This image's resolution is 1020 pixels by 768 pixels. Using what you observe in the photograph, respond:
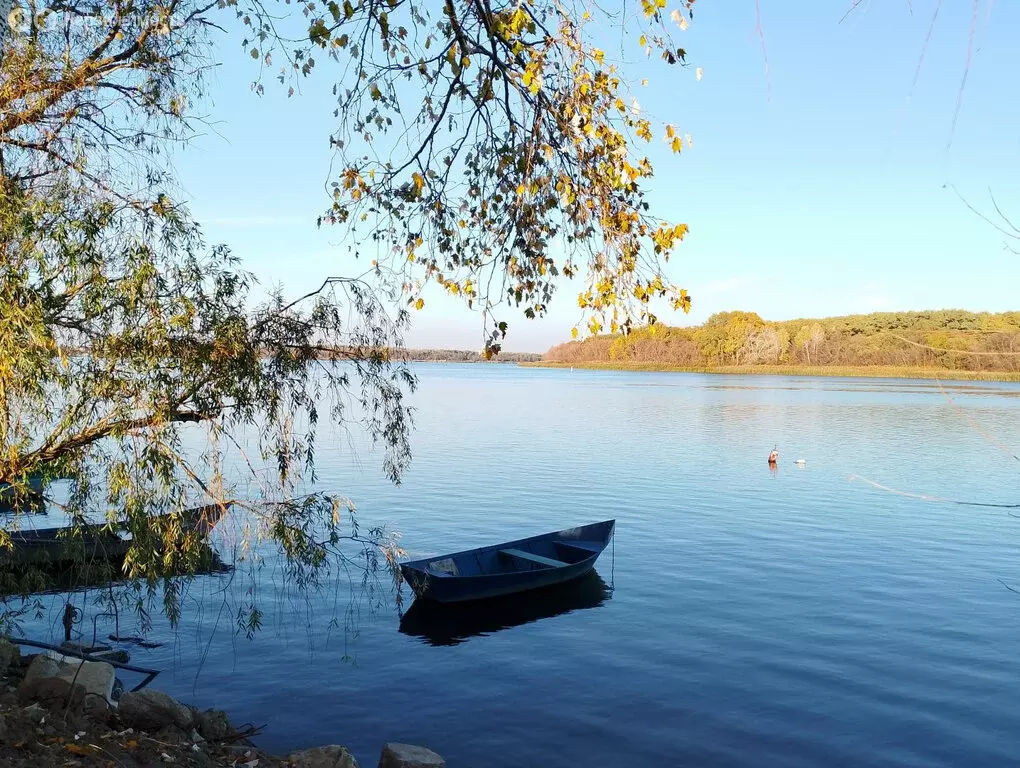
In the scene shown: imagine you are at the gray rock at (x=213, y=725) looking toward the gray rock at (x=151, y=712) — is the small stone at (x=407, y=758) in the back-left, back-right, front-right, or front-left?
back-left

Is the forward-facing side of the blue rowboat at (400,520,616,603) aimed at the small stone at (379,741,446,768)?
no

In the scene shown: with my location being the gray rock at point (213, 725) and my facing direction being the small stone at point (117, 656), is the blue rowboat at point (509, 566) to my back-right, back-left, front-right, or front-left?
front-right

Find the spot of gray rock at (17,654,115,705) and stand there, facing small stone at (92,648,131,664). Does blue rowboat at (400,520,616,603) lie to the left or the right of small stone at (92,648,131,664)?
right

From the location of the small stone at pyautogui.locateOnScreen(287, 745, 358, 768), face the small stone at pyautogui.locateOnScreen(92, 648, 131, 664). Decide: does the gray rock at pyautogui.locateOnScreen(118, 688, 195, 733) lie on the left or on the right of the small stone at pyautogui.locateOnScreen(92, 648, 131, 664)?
left
